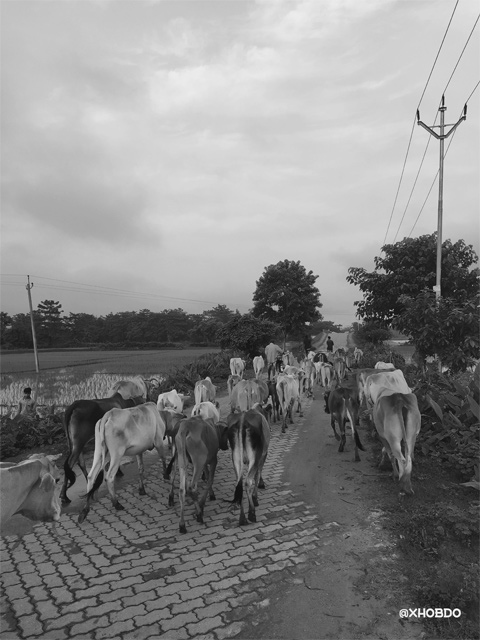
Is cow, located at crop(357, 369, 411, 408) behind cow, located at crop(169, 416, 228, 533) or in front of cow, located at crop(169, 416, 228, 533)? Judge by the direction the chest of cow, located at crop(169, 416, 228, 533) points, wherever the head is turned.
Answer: in front

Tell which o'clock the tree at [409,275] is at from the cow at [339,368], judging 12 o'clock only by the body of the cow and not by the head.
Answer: The tree is roughly at 2 o'clock from the cow.

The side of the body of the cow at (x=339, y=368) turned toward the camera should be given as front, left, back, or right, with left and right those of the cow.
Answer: back

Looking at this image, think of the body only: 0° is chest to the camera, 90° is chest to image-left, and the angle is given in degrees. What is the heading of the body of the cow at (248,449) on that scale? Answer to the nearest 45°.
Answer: approximately 180°

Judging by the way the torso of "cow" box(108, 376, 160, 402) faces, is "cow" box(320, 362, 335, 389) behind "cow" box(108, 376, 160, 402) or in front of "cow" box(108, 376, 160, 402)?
in front

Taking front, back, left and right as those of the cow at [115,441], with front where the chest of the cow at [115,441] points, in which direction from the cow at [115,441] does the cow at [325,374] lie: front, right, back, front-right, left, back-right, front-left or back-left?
front

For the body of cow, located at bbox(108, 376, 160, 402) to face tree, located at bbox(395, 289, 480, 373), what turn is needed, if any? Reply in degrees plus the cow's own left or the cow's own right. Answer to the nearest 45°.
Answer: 0° — it already faces it

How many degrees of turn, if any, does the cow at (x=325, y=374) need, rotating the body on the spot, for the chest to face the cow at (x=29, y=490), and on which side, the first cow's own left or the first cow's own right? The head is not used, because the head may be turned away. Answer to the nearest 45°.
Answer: approximately 180°

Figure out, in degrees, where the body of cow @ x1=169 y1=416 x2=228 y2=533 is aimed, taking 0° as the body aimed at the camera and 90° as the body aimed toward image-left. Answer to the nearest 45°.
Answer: approximately 225°

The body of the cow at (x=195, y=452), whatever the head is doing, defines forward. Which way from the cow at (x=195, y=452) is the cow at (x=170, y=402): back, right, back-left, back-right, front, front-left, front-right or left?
front-left

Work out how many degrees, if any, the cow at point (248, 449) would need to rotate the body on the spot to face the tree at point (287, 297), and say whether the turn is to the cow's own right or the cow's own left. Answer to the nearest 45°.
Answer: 0° — it already faces it

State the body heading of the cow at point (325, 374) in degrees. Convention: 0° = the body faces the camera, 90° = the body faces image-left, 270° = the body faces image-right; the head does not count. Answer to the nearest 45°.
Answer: approximately 180°

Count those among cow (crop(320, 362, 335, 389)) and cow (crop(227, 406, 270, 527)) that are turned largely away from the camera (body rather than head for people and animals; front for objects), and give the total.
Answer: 2

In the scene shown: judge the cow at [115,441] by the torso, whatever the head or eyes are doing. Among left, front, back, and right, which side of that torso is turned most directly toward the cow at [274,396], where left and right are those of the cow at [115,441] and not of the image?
front
